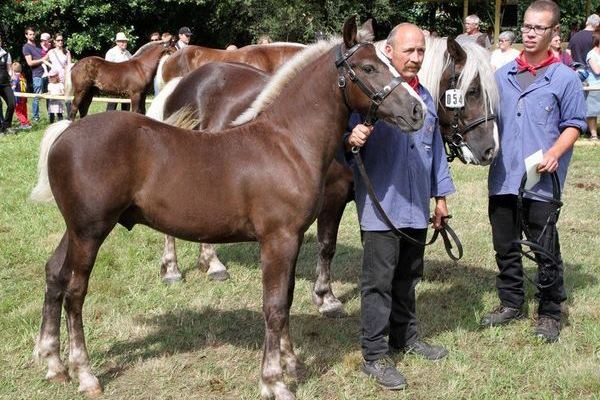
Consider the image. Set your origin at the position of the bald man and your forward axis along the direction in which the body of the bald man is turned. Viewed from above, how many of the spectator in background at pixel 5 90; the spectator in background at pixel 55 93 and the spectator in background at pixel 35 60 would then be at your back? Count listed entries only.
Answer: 3

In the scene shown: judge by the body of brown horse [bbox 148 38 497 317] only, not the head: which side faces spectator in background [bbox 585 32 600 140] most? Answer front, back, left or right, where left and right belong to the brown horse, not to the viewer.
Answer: left

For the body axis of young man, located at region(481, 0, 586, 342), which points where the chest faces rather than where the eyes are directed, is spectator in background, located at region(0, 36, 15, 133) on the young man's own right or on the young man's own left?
on the young man's own right

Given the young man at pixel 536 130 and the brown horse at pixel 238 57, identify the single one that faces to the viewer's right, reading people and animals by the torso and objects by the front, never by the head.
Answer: the brown horse

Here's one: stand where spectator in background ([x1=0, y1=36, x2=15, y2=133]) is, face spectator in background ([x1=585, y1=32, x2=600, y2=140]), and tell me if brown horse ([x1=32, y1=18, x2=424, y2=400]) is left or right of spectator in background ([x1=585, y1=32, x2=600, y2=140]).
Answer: right

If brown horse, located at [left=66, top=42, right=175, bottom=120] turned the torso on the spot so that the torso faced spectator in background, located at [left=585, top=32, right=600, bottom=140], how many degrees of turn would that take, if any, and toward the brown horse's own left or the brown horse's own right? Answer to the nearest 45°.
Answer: approximately 45° to the brown horse's own right

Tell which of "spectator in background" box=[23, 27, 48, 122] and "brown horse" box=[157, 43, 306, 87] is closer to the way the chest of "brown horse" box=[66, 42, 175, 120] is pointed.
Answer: the brown horse

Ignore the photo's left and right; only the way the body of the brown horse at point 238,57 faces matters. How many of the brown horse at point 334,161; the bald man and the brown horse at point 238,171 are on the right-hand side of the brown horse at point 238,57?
3

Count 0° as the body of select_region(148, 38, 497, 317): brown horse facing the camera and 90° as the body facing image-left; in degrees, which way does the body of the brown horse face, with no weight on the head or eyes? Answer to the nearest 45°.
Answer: approximately 315°

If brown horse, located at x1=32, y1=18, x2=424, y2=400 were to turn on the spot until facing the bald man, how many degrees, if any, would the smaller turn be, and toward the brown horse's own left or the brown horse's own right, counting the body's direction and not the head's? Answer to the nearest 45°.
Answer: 0° — it already faces them

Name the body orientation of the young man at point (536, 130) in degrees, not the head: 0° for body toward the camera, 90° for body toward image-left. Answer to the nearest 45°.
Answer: approximately 45°

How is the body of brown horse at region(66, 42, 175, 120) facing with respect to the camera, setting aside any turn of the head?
to the viewer's right

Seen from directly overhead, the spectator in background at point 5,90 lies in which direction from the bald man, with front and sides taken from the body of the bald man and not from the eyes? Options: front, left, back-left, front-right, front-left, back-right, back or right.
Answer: back

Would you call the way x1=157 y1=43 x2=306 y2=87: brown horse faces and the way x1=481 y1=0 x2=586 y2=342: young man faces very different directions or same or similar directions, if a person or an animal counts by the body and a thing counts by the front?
very different directions

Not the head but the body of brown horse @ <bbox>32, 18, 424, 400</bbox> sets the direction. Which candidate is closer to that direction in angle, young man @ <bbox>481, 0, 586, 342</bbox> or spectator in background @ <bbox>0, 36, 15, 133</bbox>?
the young man

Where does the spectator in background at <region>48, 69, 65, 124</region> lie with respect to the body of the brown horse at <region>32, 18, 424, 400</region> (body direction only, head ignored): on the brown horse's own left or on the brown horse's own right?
on the brown horse's own left

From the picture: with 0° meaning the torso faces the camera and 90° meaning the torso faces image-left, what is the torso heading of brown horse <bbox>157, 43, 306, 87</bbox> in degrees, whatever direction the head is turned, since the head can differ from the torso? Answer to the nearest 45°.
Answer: approximately 270°
